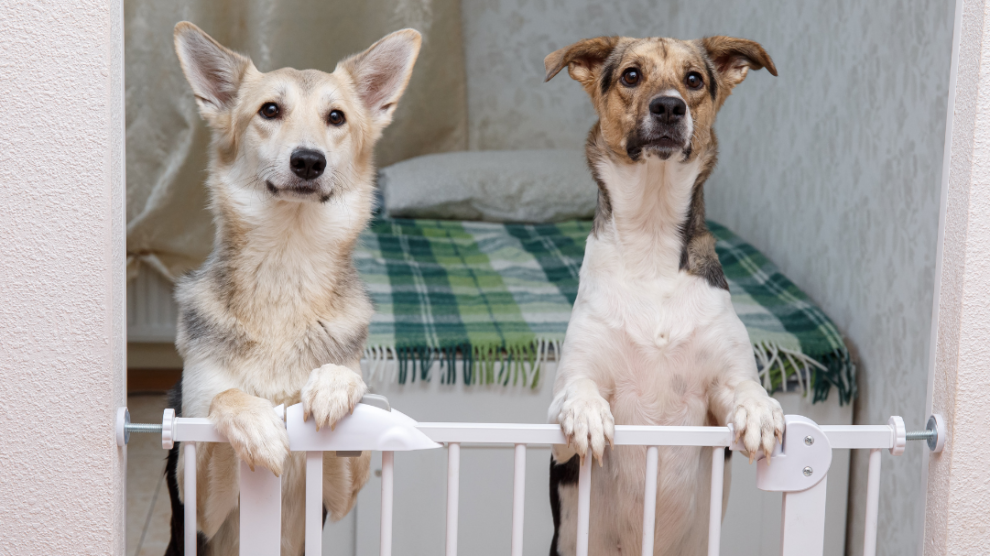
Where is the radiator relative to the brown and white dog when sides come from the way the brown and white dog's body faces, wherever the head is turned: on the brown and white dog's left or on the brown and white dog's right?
on the brown and white dog's right

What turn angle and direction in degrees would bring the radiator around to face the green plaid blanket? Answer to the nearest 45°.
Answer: approximately 45° to its left

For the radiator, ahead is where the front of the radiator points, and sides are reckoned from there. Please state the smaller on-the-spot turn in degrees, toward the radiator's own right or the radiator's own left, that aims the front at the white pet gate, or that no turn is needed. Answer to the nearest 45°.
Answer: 0° — it already faces it

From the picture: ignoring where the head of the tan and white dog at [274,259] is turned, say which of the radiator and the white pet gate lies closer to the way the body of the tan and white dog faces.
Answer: the white pet gate

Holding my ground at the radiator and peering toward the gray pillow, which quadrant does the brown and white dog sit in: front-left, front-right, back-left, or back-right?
front-right

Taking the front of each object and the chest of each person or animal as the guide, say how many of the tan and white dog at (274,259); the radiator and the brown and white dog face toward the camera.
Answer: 3

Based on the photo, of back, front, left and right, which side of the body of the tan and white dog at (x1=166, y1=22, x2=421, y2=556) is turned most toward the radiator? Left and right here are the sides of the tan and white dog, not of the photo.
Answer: back

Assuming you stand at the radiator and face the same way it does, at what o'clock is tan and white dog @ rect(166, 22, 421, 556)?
The tan and white dog is roughly at 12 o'clock from the radiator.

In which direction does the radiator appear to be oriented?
toward the camera

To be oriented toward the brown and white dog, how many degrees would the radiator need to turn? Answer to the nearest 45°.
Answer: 0° — it already faces it

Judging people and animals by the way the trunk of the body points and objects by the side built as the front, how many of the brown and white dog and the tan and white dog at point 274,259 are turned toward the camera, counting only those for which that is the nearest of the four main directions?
2
